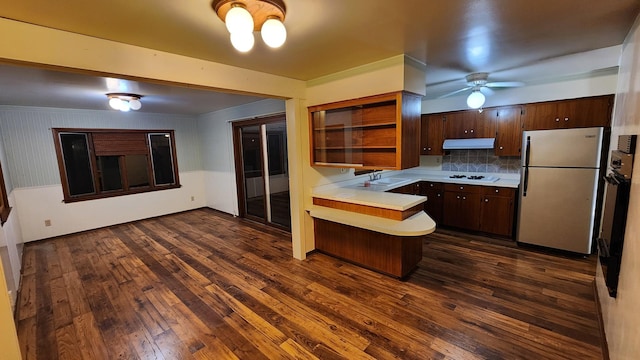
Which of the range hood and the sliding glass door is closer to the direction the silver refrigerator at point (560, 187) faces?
the sliding glass door

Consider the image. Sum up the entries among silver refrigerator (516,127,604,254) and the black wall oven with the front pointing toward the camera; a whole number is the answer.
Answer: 1

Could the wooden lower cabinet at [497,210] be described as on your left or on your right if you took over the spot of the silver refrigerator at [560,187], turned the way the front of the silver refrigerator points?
on your right

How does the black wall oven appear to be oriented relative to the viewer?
to the viewer's left

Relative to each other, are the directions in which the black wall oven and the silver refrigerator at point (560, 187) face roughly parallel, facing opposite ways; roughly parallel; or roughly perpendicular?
roughly perpendicular

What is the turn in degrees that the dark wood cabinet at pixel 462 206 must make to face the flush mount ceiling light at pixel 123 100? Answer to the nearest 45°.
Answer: approximately 45° to its right

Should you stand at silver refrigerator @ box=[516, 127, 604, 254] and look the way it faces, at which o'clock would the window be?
The window is roughly at 2 o'clock from the silver refrigerator.

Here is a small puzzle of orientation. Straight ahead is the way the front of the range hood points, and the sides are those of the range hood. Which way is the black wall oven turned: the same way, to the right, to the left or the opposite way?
to the right

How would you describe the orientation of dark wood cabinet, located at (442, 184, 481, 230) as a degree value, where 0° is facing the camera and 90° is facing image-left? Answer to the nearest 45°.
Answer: approximately 0°
